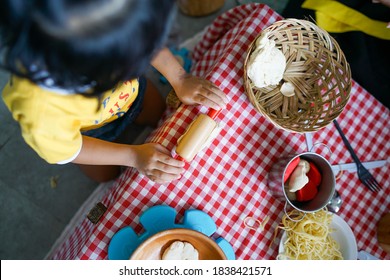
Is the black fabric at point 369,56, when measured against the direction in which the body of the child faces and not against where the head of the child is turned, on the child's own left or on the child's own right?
on the child's own left

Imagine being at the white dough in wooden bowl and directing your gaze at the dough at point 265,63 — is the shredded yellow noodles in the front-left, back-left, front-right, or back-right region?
front-right

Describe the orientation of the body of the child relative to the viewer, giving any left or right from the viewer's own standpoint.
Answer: facing the viewer and to the right of the viewer
